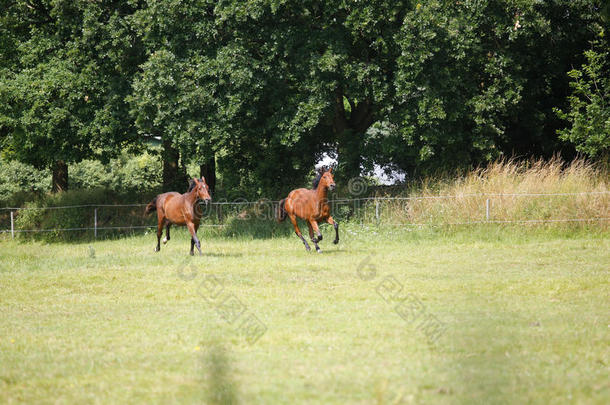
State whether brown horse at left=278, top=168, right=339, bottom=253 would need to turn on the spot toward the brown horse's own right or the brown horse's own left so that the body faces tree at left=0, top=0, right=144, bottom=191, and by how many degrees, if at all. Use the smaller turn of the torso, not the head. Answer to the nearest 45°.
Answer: approximately 180°

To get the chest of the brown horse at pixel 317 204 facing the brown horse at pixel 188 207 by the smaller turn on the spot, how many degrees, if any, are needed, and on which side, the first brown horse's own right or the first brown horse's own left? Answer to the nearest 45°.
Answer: approximately 135° to the first brown horse's own right

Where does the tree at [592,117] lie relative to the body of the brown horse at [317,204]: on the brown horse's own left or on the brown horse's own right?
on the brown horse's own left

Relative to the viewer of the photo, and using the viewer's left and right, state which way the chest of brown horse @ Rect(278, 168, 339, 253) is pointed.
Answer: facing the viewer and to the right of the viewer

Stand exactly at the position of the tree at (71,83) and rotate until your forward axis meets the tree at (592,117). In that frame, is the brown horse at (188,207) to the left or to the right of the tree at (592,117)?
right
